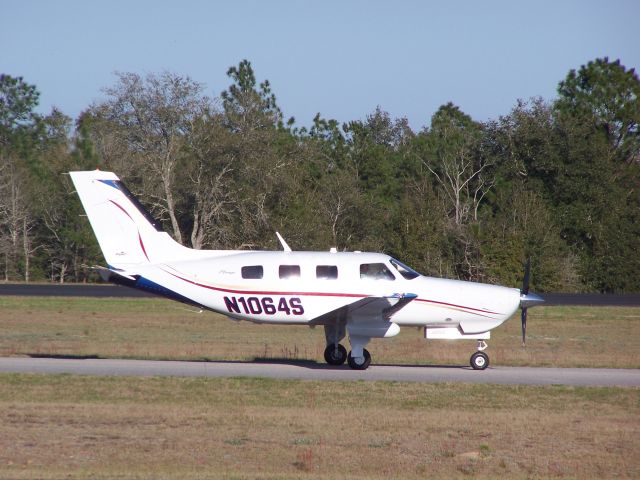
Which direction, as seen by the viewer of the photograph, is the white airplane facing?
facing to the right of the viewer
